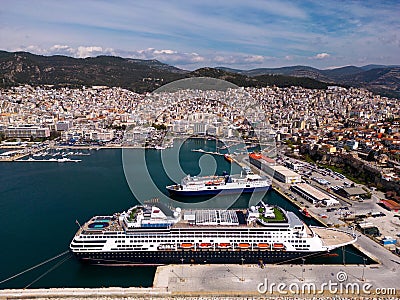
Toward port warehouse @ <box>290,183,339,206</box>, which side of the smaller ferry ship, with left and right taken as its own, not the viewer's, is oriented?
back

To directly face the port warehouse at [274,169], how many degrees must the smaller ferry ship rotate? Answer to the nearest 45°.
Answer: approximately 135° to its right

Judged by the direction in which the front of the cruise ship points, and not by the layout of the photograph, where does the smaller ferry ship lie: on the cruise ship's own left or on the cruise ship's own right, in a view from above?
on the cruise ship's own left

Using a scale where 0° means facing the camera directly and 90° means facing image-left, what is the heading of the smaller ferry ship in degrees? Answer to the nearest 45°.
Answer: approximately 90°

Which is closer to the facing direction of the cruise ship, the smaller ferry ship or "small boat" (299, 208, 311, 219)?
the small boat

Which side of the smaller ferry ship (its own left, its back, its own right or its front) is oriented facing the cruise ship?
left

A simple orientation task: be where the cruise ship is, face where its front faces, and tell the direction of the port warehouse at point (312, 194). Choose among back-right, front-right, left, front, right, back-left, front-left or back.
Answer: front-left

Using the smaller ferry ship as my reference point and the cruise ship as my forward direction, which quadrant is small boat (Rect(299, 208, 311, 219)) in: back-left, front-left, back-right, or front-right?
front-left

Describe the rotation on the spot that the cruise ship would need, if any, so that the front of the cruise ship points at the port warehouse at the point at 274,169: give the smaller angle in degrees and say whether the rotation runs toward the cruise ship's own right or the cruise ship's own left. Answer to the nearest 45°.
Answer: approximately 90° to the cruise ship's own left

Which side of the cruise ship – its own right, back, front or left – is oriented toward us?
right

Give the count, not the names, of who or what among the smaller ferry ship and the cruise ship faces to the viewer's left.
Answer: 1

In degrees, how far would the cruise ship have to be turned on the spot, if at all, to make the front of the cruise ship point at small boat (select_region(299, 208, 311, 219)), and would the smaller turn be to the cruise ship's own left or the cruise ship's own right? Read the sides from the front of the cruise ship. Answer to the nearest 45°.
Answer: approximately 45° to the cruise ship's own left

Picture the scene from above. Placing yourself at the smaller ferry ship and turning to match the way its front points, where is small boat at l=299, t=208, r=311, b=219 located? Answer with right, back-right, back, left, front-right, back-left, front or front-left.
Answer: back-left

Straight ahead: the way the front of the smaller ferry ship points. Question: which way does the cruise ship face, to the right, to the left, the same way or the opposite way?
the opposite way
